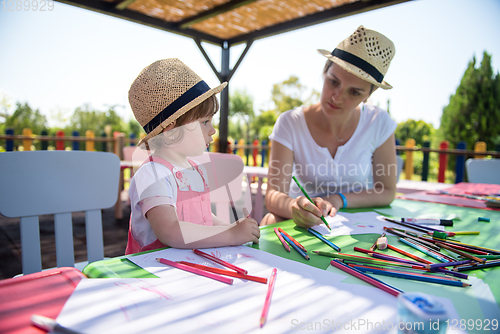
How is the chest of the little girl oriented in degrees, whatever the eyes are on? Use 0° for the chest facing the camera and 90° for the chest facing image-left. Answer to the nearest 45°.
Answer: approximately 315°

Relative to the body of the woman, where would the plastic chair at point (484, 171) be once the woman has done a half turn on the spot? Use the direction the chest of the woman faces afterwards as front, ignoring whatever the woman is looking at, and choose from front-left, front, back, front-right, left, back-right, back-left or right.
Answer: front-right

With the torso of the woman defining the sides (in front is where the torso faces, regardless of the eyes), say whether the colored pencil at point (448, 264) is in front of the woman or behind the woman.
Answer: in front

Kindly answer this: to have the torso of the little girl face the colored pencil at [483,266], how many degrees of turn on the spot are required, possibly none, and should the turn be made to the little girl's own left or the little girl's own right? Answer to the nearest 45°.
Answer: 0° — they already face it

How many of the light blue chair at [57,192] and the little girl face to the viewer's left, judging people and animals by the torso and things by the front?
0

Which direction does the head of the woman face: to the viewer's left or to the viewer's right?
to the viewer's left

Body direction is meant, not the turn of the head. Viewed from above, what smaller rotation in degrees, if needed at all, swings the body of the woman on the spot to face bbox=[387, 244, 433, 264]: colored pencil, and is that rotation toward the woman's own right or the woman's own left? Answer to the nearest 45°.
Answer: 0° — they already face it

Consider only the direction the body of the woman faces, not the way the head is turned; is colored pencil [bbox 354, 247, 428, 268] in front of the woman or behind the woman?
in front

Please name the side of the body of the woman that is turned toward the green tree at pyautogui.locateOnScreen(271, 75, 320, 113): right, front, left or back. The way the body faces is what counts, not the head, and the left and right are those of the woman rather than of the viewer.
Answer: back

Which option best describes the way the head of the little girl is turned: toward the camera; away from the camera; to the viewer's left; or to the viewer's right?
to the viewer's right

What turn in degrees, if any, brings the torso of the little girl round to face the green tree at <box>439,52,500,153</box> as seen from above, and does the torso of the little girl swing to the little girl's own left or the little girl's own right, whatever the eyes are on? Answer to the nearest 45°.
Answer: approximately 90° to the little girl's own left
